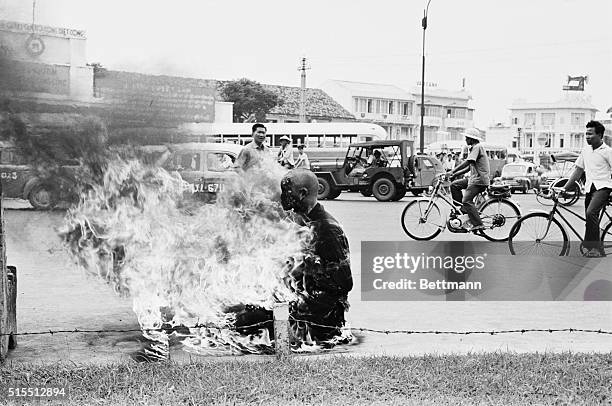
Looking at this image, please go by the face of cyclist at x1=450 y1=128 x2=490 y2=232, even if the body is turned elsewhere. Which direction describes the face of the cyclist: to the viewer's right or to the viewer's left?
to the viewer's left

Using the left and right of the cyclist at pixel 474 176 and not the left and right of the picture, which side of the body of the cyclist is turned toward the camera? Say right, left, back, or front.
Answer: left

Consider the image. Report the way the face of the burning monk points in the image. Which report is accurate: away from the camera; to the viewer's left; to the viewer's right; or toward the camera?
to the viewer's left

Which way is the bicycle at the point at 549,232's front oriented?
to the viewer's left

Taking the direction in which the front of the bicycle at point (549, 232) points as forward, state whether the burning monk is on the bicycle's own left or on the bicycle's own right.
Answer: on the bicycle's own left

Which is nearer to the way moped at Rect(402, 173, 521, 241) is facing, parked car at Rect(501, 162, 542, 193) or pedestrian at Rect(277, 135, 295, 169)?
the pedestrian

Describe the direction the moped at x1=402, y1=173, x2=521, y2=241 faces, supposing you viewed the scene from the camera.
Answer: facing to the left of the viewer

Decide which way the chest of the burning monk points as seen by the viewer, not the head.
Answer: to the viewer's left

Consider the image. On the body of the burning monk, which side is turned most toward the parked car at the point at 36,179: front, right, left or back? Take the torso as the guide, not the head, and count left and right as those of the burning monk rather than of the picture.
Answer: front
